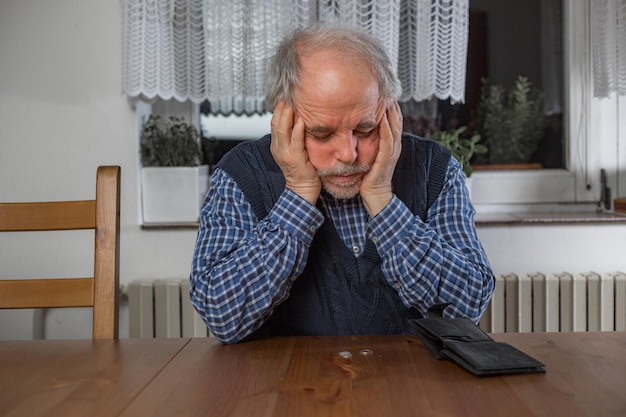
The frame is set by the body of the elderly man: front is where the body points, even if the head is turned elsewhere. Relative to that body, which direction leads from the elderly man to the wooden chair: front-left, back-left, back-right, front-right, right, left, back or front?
right

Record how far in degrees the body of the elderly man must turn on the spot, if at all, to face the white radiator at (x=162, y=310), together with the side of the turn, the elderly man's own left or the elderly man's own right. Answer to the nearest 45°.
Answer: approximately 135° to the elderly man's own right

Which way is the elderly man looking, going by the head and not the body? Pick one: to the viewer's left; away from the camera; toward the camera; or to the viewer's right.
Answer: toward the camera

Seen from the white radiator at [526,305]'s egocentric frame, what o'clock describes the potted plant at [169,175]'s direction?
The potted plant is roughly at 3 o'clock from the white radiator.

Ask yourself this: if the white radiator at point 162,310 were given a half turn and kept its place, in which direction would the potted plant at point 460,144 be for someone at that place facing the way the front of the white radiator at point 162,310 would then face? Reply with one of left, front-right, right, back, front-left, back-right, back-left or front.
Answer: right

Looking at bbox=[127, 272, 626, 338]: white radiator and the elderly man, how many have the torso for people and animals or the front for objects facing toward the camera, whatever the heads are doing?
2

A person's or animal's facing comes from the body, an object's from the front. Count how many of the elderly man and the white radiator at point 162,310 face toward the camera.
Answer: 2

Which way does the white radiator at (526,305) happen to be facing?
toward the camera

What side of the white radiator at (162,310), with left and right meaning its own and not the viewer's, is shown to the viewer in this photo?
front

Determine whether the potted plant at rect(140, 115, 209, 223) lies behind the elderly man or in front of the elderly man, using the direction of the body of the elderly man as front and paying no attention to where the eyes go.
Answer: behind

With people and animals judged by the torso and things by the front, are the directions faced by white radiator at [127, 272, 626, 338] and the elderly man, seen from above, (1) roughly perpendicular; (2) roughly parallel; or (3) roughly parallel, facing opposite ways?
roughly parallel

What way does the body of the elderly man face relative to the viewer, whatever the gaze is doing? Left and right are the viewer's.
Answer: facing the viewer

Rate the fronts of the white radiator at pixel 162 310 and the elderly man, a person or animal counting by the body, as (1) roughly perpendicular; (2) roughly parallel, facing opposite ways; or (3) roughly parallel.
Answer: roughly parallel

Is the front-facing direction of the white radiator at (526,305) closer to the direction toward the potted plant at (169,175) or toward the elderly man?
the elderly man

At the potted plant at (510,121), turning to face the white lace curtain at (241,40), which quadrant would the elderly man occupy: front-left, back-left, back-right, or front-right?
front-left
